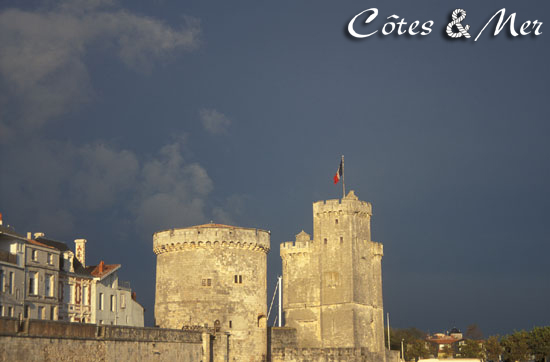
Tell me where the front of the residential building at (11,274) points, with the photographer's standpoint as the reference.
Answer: facing the viewer and to the right of the viewer

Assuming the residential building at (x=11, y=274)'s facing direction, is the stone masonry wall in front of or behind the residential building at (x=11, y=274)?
in front
